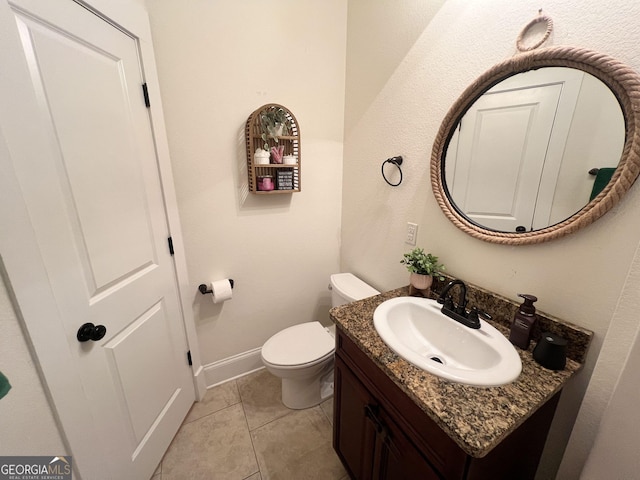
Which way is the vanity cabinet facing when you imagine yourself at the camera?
facing the viewer and to the left of the viewer

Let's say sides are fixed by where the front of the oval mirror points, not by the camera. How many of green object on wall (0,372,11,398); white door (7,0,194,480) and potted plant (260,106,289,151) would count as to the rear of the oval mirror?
0

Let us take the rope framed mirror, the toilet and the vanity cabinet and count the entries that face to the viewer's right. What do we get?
0

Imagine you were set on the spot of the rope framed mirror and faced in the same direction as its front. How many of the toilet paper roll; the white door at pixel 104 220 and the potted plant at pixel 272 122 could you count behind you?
0

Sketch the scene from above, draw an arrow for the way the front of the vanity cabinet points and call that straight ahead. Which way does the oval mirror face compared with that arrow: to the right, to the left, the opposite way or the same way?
the same way

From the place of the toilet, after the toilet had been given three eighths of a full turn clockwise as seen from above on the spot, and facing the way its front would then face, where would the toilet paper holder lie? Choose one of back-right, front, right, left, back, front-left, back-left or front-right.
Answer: left

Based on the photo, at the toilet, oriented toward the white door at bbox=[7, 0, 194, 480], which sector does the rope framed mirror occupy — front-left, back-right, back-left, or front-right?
back-left

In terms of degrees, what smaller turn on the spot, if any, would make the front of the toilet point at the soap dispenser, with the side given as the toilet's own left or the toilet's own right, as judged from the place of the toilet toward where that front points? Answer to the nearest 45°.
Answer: approximately 90° to the toilet's own left

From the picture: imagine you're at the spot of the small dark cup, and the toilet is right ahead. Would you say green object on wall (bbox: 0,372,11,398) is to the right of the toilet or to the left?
left

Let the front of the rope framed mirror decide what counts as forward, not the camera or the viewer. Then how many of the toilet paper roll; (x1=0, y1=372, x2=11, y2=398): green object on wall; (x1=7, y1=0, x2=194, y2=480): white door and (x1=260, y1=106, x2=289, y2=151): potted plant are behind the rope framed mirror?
0

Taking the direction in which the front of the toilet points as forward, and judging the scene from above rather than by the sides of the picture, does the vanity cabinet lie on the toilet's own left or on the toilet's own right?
on the toilet's own left

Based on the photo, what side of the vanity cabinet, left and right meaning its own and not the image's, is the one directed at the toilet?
right

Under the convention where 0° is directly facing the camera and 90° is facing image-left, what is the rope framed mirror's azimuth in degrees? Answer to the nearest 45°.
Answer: approximately 45°

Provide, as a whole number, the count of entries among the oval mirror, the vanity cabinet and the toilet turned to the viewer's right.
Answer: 0

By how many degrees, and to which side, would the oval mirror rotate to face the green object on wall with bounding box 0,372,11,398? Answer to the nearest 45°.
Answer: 0° — it already faces it

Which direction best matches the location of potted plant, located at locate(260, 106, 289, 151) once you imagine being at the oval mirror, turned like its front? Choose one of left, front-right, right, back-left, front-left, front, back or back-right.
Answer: front-right

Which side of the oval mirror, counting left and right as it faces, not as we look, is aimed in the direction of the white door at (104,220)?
front

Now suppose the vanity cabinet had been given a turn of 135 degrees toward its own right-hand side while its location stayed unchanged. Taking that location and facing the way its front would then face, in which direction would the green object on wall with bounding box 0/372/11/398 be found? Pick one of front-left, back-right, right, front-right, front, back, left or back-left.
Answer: back-left

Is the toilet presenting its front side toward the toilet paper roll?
no
